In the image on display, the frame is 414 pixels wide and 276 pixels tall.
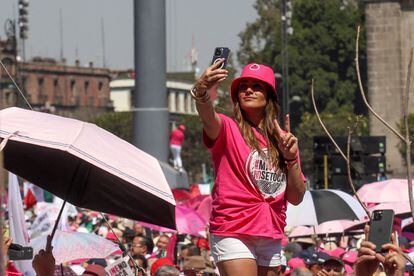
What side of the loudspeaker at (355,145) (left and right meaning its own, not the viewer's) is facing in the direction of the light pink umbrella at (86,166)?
front

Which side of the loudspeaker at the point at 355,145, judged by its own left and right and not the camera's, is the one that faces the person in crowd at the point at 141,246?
front

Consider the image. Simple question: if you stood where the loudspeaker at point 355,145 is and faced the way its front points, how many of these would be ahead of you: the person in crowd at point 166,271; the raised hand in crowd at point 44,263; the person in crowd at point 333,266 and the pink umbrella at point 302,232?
4

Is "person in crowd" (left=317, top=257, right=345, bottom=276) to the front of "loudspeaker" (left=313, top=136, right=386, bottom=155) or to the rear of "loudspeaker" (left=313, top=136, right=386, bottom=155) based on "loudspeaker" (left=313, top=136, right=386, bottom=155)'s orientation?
to the front

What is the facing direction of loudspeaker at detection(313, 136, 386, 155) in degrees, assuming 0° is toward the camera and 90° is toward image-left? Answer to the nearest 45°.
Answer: approximately 0°

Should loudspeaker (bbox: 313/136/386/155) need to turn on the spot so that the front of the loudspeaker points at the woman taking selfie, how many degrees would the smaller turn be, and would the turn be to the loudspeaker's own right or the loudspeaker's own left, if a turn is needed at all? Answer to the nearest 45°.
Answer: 0° — it already faces them

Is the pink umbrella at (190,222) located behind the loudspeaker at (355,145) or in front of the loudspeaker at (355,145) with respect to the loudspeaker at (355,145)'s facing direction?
in front

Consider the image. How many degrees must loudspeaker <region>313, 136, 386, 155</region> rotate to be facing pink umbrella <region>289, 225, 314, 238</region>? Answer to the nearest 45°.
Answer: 0° — it already faces it

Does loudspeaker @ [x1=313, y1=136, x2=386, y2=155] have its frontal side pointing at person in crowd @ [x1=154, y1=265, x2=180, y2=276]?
yes
